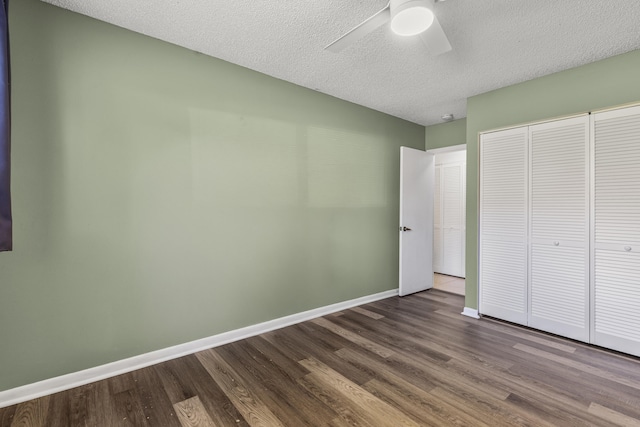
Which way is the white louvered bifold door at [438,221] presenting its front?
toward the camera

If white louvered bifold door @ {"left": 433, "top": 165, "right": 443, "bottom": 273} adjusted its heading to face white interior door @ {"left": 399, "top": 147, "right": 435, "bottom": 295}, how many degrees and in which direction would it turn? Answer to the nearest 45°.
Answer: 0° — it already faces it

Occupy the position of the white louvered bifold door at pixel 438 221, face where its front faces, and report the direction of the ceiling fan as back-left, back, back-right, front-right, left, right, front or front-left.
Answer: front

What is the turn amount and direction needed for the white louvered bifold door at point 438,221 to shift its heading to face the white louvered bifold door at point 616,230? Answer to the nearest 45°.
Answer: approximately 45° to its left

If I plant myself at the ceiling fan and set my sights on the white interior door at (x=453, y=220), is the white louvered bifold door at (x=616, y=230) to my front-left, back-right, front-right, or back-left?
front-right

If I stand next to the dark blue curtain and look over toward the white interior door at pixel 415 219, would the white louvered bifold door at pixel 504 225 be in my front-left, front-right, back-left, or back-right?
front-right

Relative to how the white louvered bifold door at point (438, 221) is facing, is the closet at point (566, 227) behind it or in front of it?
in front

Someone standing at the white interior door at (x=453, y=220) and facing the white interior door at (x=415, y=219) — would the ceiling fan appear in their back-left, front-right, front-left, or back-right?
front-left

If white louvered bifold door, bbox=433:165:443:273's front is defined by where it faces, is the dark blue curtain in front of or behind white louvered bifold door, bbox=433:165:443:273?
in front
